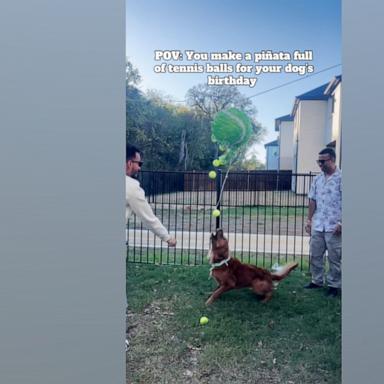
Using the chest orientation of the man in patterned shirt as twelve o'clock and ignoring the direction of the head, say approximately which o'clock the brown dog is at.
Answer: The brown dog is roughly at 1 o'clock from the man in patterned shirt.

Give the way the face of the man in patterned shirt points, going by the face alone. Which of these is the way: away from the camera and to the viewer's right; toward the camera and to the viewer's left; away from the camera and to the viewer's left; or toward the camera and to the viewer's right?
toward the camera and to the viewer's left

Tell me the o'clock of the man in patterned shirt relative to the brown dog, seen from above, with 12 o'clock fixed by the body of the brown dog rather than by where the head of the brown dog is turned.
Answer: The man in patterned shirt is roughly at 6 o'clock from the brown dog.

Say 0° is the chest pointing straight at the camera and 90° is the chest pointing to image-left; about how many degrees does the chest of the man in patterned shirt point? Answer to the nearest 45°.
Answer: approximately 45°

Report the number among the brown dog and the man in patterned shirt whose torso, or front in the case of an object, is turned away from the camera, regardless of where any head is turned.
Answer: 0

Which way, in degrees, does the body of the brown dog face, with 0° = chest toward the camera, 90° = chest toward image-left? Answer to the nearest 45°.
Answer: approximately 90°
